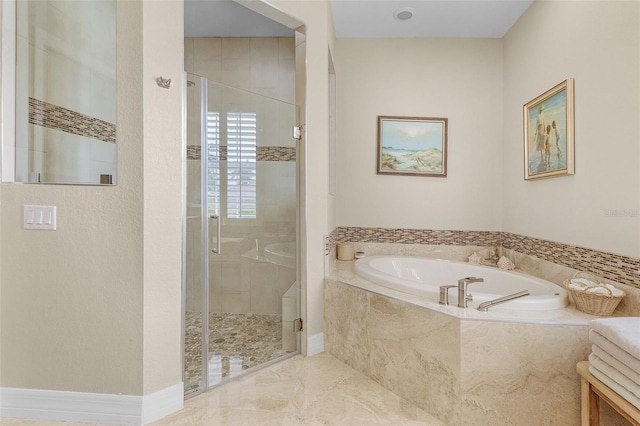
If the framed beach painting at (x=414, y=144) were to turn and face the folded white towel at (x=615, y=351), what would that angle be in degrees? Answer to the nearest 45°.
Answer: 0° — it already faces it

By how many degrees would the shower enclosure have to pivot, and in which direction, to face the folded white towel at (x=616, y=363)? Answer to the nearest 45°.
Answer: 0° — it already faces it

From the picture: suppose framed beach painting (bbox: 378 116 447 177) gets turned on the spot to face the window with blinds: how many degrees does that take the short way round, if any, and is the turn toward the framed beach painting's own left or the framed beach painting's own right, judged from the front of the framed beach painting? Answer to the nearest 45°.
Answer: approximately 45° to the framed beach painting's own right

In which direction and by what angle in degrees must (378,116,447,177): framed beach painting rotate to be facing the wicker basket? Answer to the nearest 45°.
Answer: approximately 45° to its left

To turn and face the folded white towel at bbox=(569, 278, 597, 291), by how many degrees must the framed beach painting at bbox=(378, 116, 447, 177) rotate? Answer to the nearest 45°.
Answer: approximately 45° to its left

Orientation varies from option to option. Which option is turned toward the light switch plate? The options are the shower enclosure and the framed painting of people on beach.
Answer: the framed painting of people on beach

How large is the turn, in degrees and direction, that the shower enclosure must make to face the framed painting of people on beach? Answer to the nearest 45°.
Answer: approximately 45° to its left
